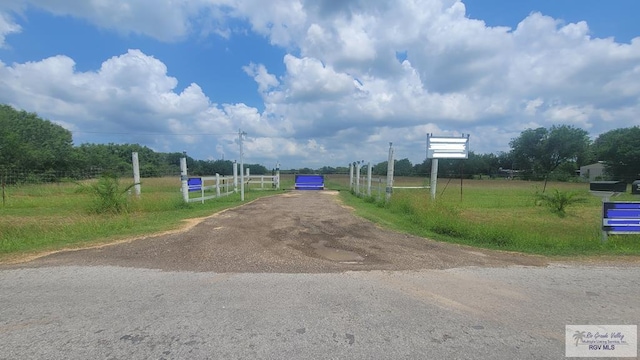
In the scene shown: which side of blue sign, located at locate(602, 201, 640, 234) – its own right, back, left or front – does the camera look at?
front

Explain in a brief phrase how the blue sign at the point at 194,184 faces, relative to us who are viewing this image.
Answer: facing the viewer

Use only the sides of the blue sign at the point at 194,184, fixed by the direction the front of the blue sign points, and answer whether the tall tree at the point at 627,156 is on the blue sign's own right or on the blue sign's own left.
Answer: on the blue sign's own left

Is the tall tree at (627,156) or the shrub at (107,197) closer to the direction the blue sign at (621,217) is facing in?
the shrub

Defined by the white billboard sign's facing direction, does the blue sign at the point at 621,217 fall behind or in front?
in front

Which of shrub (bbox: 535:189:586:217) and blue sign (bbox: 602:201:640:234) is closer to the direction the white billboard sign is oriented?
the blue sign

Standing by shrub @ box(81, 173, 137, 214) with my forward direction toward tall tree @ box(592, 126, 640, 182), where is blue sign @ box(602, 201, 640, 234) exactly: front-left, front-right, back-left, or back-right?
front-right

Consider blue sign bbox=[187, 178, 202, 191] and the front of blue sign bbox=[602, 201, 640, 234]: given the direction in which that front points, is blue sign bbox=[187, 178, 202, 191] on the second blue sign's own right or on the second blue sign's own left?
on the second blue sign's own right

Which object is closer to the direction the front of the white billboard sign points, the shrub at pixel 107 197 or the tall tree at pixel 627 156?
the shrub

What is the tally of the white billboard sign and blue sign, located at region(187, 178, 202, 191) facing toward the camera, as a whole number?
2

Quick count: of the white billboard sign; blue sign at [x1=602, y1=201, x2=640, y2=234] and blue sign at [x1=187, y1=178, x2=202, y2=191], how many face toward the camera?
3

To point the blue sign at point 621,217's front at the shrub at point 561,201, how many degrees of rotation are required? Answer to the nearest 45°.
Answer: approximately 180°

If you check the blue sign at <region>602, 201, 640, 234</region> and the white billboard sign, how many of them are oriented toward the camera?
2

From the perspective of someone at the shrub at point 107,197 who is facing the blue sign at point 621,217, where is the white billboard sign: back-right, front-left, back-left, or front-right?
front-left
